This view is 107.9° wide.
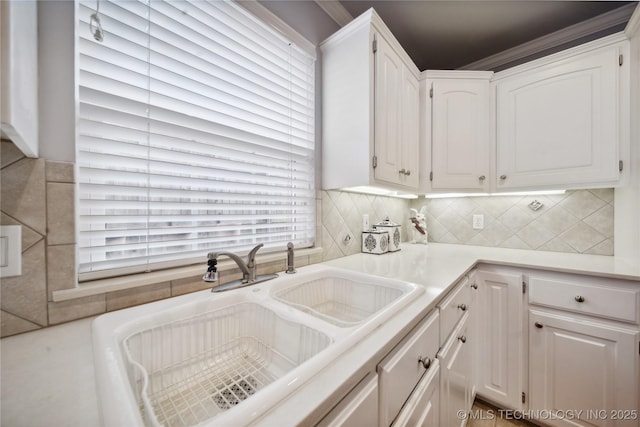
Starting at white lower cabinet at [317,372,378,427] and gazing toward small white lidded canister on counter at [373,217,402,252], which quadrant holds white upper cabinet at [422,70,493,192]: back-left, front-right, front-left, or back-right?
front-right

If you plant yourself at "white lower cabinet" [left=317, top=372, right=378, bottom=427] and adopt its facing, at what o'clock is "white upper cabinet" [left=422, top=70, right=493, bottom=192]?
The white upper cabinet is roughly at 10 o'clock from the white lower cabinet.

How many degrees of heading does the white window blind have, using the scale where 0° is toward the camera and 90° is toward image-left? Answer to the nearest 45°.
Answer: approximately 315°

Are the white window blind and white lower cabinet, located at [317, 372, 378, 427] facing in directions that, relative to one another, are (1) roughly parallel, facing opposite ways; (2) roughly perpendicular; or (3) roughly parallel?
roughly parallel

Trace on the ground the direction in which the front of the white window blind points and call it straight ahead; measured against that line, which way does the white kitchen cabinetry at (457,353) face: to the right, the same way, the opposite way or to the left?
the same way

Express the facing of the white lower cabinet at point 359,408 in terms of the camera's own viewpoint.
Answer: facing to the right of the viewer

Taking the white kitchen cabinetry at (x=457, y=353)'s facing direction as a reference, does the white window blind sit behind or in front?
behind

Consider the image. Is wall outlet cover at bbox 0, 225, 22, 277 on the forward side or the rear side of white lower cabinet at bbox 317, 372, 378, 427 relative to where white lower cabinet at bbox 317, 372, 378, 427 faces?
on the rear side

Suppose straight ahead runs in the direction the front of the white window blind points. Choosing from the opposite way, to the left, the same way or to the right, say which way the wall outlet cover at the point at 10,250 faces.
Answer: the same way

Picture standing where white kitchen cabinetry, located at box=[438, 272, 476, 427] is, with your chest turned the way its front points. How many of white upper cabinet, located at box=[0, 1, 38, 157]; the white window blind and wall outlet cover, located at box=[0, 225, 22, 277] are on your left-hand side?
0

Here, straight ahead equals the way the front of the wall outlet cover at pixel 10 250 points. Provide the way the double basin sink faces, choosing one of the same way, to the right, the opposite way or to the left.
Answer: the same way

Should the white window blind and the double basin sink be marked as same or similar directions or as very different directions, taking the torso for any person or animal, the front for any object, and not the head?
same or similar directions

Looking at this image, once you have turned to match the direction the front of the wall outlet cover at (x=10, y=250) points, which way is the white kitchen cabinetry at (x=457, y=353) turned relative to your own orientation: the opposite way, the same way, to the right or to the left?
the same way

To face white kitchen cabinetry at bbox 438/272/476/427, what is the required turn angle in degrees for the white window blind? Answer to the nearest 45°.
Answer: approximately 45° to its left

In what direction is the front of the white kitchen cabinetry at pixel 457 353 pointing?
to the viewer's right
